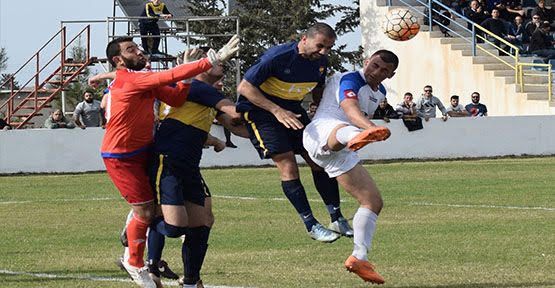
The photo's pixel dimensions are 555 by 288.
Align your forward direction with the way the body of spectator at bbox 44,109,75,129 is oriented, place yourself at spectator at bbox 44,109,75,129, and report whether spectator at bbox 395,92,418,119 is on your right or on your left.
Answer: on your left

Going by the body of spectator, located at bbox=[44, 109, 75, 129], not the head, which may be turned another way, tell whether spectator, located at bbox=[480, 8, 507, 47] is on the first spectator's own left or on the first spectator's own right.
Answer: on the first spectator's own left

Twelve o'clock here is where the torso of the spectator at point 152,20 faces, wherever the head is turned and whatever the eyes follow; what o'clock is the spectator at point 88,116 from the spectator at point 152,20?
the spectator at point 88,116 is roughly at 2 o'clock from the spectator at point 152,20.

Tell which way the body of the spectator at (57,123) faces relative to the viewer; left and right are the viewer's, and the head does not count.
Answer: facing the viewer

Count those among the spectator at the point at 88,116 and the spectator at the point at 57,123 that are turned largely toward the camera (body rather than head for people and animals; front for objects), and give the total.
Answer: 2

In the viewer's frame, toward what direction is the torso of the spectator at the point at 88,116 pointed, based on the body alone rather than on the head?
toward the camera

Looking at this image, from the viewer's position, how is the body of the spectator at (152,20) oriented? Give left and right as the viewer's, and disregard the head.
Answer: facing the viewer and to the right of the viewer

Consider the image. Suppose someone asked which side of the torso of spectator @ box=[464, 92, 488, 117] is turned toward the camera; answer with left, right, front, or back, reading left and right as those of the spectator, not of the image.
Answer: front

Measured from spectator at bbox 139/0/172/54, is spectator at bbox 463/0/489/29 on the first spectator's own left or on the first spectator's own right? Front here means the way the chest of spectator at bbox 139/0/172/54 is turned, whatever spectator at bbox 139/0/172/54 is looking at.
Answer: on the first spectator's own left

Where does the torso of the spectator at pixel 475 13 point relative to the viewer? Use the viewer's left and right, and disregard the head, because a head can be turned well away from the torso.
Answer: facing the viewer and to the left of the viewer

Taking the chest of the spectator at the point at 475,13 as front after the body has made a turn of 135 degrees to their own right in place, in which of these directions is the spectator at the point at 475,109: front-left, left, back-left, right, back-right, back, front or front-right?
back

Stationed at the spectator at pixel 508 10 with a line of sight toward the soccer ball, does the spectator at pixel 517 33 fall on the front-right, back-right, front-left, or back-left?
front-left

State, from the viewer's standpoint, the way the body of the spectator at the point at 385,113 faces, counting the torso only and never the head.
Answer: toward the camera
